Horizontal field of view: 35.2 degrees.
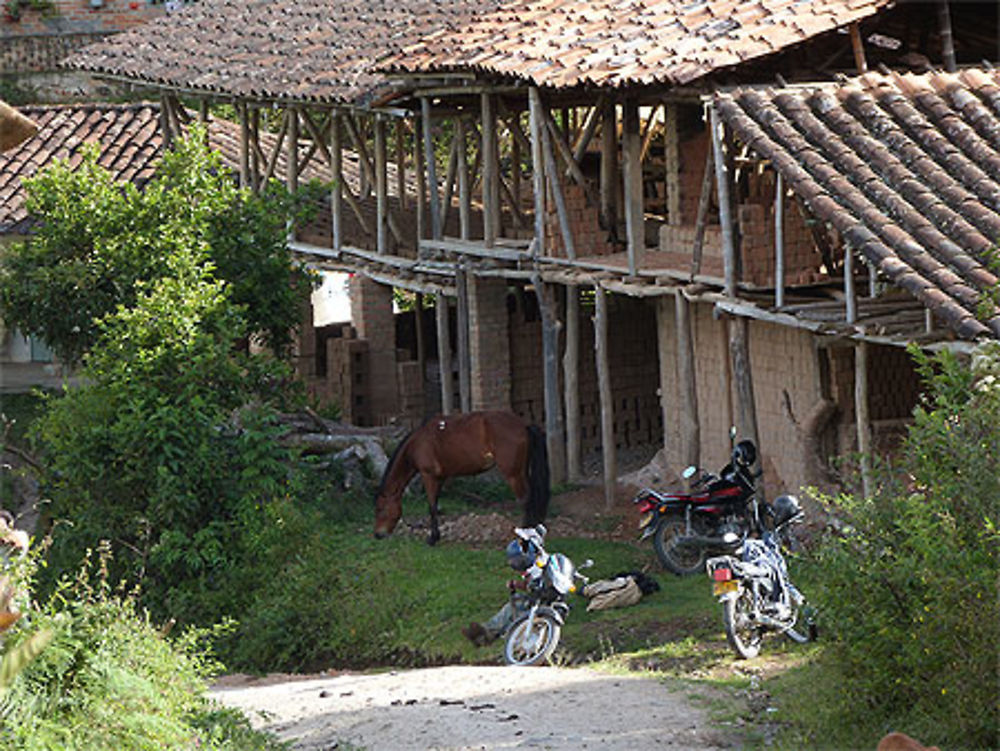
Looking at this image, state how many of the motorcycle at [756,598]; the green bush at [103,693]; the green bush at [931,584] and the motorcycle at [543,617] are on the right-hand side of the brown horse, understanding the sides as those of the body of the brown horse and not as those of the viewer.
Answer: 0

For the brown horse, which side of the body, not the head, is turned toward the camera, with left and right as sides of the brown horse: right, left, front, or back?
left

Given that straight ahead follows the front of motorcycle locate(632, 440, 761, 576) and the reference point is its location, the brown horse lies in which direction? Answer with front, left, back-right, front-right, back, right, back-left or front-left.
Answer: left

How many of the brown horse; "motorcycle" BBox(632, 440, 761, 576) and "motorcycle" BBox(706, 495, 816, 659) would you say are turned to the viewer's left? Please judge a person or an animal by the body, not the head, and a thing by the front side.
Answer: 1

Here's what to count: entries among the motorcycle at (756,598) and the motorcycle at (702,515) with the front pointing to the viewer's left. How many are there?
0

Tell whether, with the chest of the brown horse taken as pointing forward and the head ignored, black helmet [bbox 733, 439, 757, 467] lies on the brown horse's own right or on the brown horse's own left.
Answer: on the brown horse's own left

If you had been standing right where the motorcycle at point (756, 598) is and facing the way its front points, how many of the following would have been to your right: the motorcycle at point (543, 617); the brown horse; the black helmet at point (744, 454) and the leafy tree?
0

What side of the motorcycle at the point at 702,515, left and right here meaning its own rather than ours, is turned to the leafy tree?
back

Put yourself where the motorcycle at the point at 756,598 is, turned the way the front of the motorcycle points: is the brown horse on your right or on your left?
on your left

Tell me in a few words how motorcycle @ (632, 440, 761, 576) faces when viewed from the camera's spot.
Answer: facing away from the viewer and to the right of the viewer

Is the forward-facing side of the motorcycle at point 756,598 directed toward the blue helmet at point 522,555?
no

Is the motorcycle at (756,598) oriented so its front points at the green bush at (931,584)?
no

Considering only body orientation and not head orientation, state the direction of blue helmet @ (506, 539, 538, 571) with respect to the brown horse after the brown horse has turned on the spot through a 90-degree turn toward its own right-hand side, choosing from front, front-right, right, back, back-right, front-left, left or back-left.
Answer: back

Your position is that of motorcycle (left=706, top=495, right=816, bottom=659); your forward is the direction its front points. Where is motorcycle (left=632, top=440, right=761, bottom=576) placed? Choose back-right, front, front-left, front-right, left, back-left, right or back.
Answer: front-left

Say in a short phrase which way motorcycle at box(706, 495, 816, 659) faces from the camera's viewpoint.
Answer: facing away from the viewer and to the right of the viewer
